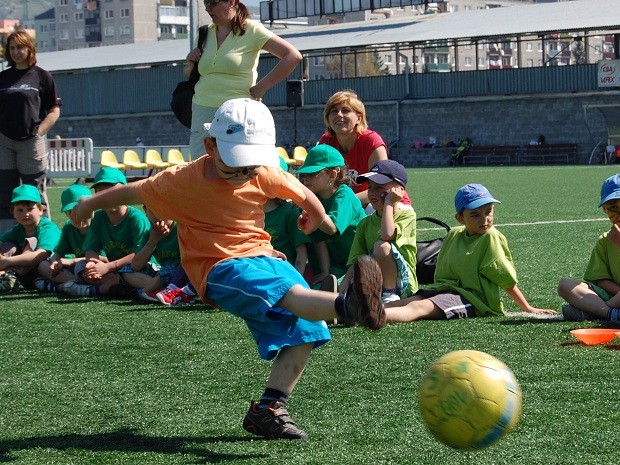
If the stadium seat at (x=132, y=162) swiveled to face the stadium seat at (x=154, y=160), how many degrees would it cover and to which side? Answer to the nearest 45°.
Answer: approximately 90° to its left

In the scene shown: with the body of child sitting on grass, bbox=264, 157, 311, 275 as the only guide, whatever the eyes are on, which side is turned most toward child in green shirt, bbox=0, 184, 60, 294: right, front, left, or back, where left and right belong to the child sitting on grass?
right

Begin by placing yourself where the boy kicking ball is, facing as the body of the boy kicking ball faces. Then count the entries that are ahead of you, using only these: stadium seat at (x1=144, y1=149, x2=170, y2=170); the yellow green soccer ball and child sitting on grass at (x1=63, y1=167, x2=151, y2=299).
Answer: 1

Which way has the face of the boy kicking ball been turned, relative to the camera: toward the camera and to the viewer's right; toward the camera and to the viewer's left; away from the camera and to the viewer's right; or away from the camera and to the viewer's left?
toward the camera and to the viewer's right

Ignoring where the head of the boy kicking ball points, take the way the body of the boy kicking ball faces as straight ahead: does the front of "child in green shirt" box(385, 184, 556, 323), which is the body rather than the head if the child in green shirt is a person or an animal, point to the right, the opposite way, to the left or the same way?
to the right

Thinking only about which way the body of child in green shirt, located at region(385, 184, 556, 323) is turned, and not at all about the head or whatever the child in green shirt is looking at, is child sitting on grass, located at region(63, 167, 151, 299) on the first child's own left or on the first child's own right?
on the first child's own right
